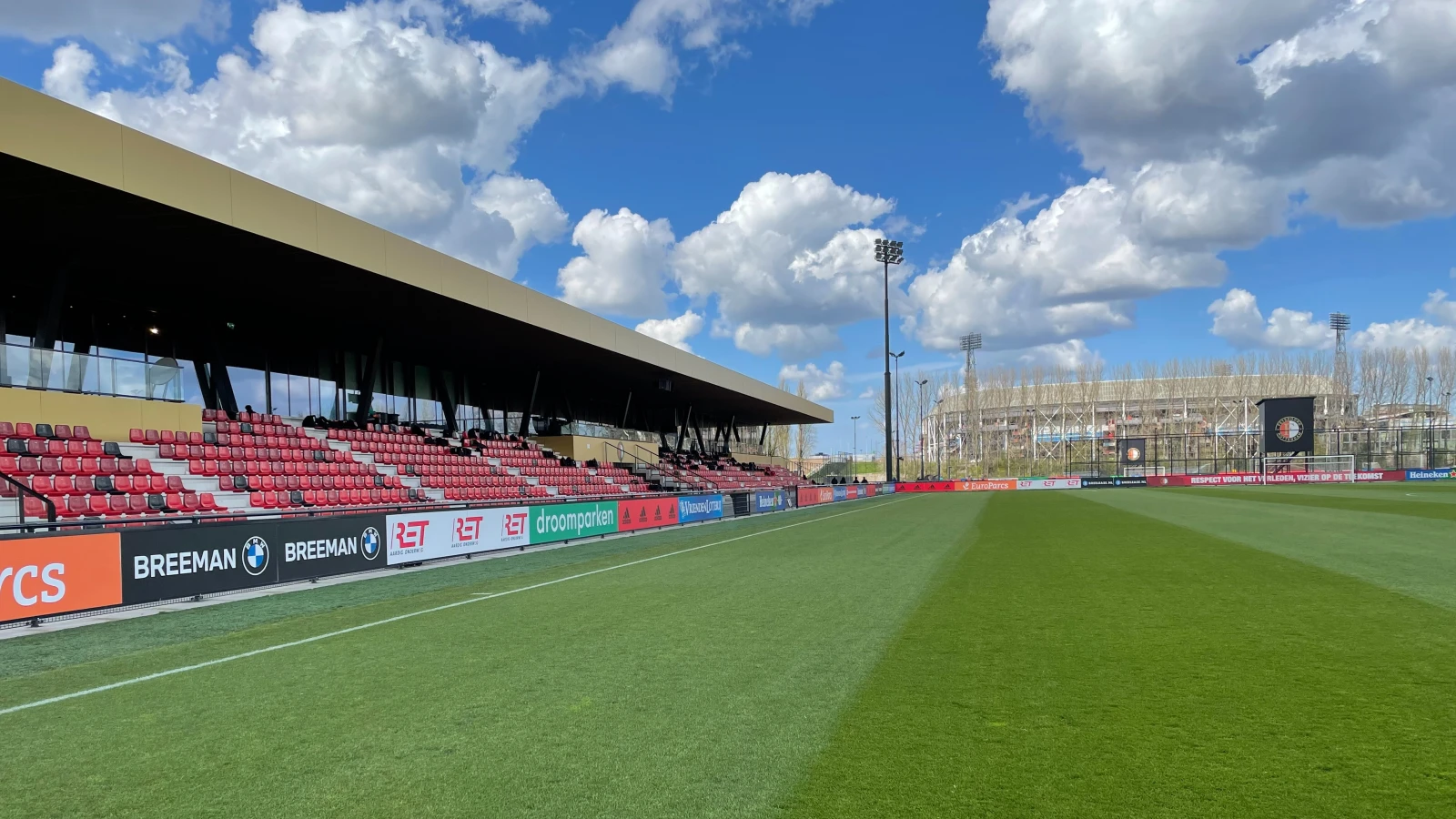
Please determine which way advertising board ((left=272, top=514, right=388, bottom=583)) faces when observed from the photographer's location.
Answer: facing the viewer and to the right of the viewer

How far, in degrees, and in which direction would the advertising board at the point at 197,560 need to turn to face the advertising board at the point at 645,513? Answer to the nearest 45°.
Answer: approximately 90° to its left

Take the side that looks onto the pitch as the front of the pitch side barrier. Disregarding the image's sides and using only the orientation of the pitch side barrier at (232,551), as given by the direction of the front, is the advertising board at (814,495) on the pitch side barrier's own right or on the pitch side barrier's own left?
on the pitch side barrier's own left

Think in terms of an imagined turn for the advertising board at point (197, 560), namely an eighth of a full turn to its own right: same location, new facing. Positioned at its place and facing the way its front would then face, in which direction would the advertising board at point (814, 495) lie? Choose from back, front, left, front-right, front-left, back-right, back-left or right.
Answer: back-left

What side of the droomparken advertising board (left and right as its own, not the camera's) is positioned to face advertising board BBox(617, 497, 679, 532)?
left

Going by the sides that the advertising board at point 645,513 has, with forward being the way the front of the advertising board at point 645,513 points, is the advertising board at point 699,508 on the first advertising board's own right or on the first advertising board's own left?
on the first advertising board's own left

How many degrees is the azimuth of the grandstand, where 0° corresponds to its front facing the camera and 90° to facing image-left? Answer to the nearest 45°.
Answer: approximately 315°

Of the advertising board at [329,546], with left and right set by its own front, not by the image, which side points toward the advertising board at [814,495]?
left

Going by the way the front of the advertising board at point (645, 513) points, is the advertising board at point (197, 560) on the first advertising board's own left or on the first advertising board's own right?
on the first advertising board's own right
